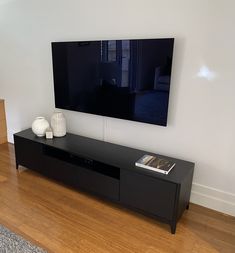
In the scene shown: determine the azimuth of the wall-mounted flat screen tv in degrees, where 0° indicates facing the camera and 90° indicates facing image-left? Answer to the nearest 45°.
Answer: approximately 45°

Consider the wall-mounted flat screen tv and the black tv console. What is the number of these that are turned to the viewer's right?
0

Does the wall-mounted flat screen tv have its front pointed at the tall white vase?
no

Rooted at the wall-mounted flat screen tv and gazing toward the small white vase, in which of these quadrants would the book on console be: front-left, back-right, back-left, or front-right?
back-left

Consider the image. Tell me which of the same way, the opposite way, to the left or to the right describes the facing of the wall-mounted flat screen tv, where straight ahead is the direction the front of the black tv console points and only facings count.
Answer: the same way

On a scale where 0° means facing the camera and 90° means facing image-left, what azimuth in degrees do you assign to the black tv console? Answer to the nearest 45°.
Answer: approximately 45°
